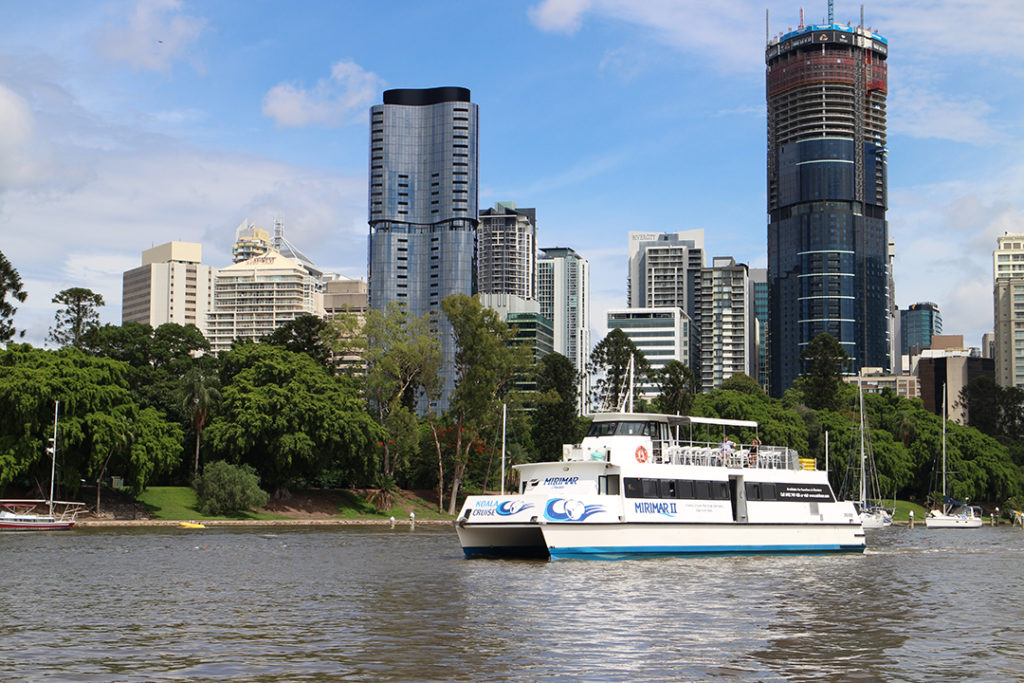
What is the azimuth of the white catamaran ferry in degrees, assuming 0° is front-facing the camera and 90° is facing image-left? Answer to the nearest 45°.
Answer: approximately 45°
